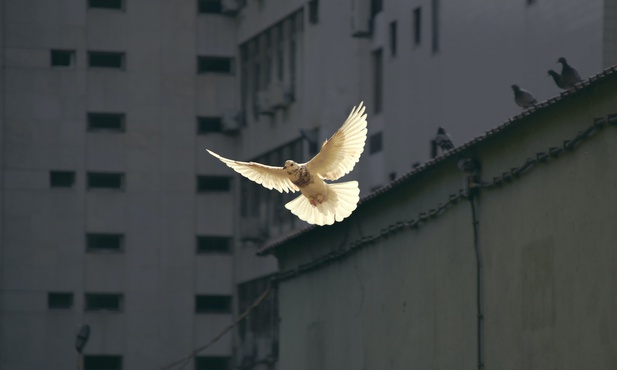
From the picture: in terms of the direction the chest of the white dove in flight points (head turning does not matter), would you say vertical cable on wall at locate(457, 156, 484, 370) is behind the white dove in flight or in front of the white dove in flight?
behind

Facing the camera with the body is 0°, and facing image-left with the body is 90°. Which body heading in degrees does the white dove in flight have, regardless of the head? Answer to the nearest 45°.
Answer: approximately 45°
